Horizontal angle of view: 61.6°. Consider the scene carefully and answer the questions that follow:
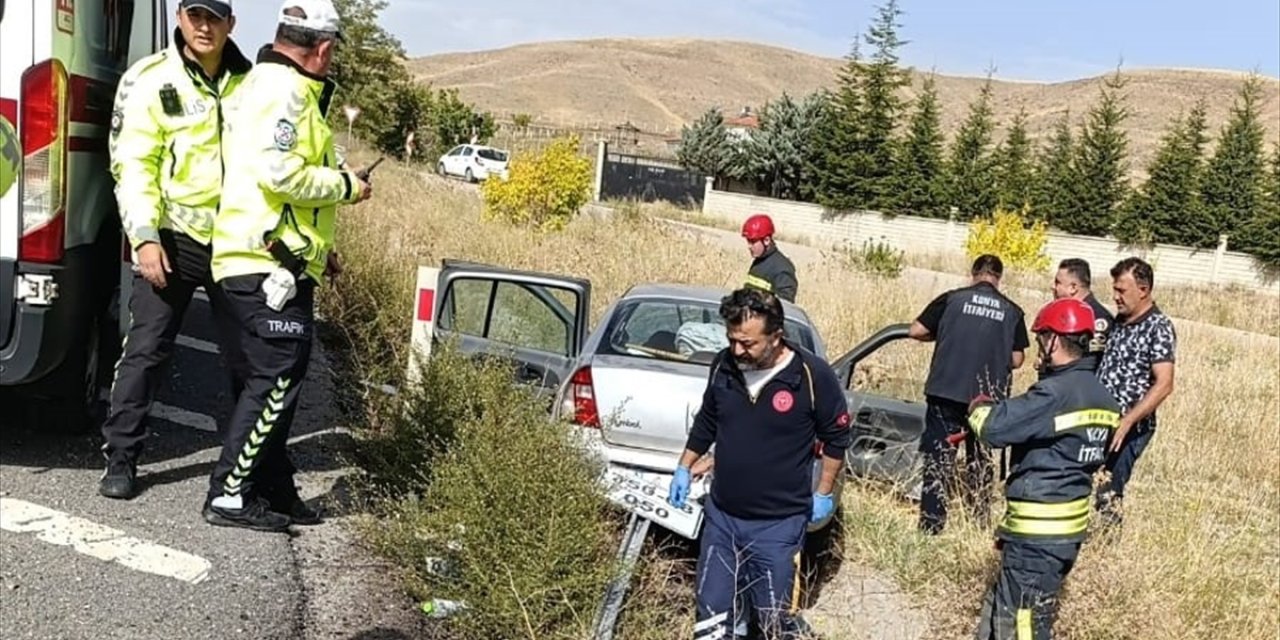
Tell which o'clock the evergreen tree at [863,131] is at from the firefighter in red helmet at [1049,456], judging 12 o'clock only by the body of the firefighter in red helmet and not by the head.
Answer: The evergreen tree is roughly at 1 o'clock from the firefighter in red helmet.

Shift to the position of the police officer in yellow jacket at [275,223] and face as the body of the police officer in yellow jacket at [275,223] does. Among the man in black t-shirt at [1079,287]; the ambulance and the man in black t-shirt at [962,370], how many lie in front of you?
2

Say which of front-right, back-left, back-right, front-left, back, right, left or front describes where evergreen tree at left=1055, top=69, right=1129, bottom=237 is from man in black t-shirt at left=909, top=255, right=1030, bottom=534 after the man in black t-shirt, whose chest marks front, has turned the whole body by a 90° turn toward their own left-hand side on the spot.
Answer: right

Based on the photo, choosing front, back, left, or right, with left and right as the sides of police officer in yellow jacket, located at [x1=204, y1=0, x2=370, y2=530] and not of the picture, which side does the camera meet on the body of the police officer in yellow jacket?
right

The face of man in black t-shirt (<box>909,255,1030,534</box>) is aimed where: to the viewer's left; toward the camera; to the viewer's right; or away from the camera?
away from the camera

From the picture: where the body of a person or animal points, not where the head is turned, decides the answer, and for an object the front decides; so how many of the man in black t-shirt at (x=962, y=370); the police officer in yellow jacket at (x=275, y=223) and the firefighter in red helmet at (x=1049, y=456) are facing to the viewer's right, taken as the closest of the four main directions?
1

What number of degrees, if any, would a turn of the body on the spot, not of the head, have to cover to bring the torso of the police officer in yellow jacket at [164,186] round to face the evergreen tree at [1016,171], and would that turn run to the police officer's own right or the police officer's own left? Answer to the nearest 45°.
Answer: approximately 90° to the police officer's own left

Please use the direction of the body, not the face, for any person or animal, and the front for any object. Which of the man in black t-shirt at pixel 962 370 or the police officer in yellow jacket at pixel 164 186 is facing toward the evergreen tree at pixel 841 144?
the man in black t-shirt

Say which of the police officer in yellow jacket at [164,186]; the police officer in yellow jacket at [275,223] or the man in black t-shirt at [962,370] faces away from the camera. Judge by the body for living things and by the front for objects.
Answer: the man in black t-shirt

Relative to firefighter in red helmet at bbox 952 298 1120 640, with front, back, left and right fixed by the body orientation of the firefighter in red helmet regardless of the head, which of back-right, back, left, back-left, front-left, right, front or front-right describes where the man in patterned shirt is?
front-right

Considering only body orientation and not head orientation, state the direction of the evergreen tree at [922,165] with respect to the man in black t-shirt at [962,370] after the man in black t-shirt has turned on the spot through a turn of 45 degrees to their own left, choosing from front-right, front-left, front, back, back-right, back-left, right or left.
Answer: front-right

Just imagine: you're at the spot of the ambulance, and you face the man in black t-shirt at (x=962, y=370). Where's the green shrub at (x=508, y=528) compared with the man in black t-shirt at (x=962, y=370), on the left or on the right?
right

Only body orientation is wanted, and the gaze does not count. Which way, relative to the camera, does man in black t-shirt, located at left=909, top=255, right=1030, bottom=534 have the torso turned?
away from the camera

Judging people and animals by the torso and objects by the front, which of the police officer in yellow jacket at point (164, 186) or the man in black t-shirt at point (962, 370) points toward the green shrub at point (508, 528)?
the police officer in yellow jacket

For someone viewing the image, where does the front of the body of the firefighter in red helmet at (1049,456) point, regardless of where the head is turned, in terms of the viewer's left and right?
facing away from the viewer and to the left of the viewer

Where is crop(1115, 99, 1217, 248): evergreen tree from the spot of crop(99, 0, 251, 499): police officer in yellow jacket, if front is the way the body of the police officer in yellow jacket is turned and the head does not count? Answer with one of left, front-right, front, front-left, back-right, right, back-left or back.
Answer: left

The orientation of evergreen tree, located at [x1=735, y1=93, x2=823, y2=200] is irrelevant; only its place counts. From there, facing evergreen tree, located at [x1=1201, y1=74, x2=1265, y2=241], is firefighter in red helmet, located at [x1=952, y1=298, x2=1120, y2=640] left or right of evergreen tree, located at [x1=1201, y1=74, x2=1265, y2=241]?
right

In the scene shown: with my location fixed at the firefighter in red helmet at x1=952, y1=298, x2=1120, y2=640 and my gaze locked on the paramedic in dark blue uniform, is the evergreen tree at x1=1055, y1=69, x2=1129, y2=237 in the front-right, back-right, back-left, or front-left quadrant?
back-right

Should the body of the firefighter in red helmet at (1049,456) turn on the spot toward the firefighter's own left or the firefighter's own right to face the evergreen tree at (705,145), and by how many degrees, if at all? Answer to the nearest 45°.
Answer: approximately 45° to the firefighter's own right

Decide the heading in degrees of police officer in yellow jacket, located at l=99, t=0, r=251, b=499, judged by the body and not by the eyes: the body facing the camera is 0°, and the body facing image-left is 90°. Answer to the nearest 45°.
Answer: approximately 315°
